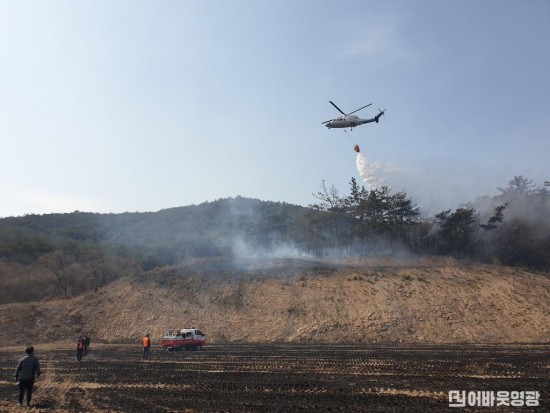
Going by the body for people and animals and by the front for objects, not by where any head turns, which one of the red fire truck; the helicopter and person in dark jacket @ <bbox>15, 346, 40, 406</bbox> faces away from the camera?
the person in dark jacket

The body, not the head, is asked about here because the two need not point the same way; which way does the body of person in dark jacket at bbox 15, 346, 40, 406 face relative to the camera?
away from the camera

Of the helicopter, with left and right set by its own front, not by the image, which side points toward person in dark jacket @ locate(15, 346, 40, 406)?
left

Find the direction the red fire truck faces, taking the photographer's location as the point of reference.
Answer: facing to the right of the viewer

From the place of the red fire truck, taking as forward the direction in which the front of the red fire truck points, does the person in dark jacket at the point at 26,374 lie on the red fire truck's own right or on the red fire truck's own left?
on the red fire truck's own right

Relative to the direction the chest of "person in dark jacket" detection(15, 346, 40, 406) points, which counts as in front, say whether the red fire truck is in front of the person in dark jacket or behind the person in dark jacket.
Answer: in front

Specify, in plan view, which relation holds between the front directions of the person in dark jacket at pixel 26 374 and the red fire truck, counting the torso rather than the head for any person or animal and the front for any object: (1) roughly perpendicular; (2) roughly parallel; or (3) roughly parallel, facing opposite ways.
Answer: roughly perpendicular

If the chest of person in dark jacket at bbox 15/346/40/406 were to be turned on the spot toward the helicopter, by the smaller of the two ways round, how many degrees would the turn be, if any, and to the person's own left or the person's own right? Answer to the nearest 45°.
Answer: approximately 45° to the person's own right

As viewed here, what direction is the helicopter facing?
to the viewer's left
